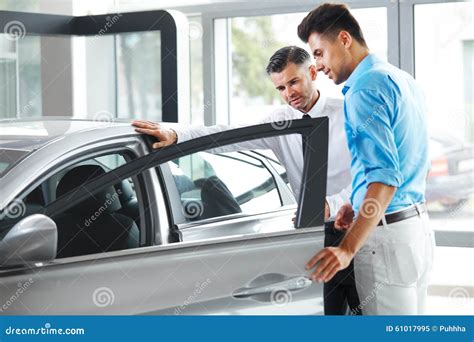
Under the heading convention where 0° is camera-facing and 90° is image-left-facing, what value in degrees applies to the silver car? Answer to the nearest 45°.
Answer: approximately 45°

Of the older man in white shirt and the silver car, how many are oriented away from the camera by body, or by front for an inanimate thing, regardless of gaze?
0

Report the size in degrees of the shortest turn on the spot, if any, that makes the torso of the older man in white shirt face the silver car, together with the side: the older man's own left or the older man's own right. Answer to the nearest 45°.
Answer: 0° — they already face it

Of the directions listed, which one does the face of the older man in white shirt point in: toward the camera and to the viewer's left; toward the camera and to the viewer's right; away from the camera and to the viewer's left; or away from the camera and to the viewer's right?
toward the camera and to the viewer's left

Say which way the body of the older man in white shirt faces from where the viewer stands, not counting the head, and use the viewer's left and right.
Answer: facing the viewer and to the left of the viewer

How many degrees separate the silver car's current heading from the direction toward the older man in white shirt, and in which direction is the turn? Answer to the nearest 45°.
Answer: approximately 180°
